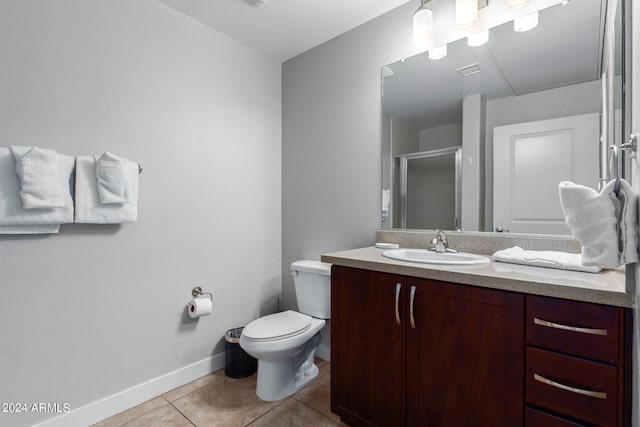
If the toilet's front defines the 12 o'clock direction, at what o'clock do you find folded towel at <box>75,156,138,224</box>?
The folded towel is roughly at 1 o'clock from the toilet.

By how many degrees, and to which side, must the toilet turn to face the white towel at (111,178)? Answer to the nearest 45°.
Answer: approximately 45° to its right

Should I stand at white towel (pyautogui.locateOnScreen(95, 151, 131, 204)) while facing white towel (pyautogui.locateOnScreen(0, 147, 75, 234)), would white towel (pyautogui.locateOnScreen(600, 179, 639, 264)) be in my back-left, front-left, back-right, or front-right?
back-left

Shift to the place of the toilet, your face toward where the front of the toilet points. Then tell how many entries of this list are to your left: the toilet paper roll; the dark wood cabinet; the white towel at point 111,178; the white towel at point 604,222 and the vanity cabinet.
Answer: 3

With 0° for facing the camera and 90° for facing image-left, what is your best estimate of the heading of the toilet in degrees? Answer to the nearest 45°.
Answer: approximately 45°

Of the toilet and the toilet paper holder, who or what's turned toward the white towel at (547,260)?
the toilet paper holder

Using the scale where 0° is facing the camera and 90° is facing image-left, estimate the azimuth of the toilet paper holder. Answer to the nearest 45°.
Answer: approximately 315°

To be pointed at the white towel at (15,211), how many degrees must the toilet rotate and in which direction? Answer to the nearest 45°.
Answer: approximately 45° to its right

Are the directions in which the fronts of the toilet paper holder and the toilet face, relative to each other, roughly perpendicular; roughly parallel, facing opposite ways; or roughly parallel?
roughly perpendicular

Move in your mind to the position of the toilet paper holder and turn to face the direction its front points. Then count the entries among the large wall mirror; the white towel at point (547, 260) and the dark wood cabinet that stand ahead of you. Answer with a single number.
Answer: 3

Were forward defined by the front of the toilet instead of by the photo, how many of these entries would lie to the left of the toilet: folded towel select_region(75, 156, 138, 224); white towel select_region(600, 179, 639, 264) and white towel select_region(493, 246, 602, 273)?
2

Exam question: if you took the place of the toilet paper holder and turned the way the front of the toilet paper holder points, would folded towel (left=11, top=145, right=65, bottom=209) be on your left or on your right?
on your right

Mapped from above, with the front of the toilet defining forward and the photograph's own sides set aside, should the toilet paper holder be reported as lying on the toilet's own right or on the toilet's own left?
on the toilet's own right
